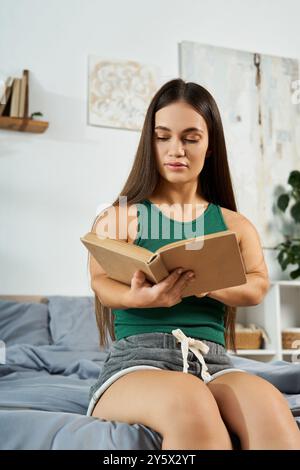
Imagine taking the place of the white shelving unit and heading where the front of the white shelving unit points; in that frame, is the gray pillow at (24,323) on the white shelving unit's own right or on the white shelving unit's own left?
on the white shelving unit's own right

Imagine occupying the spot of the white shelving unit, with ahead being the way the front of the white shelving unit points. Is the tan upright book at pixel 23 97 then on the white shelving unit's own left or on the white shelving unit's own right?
on the white shelving unit's own right

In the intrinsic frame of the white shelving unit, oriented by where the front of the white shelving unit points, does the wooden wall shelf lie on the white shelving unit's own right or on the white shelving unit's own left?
on the white shelving unit's own right

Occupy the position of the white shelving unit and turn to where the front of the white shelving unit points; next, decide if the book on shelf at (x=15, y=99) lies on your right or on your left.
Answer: on your right

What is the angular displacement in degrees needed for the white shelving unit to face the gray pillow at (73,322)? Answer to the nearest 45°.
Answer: approximately 45° to its right

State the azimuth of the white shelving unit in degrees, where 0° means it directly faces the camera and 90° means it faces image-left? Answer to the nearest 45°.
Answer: approximately 0°

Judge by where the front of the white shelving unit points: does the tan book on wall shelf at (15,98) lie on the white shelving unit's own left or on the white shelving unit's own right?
on the white shelving unit's own right

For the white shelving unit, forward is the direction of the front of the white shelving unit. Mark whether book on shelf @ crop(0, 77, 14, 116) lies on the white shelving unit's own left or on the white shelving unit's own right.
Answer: on the white shelving unit's own right

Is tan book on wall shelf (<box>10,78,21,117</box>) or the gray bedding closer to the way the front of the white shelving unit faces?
the gray bedding
